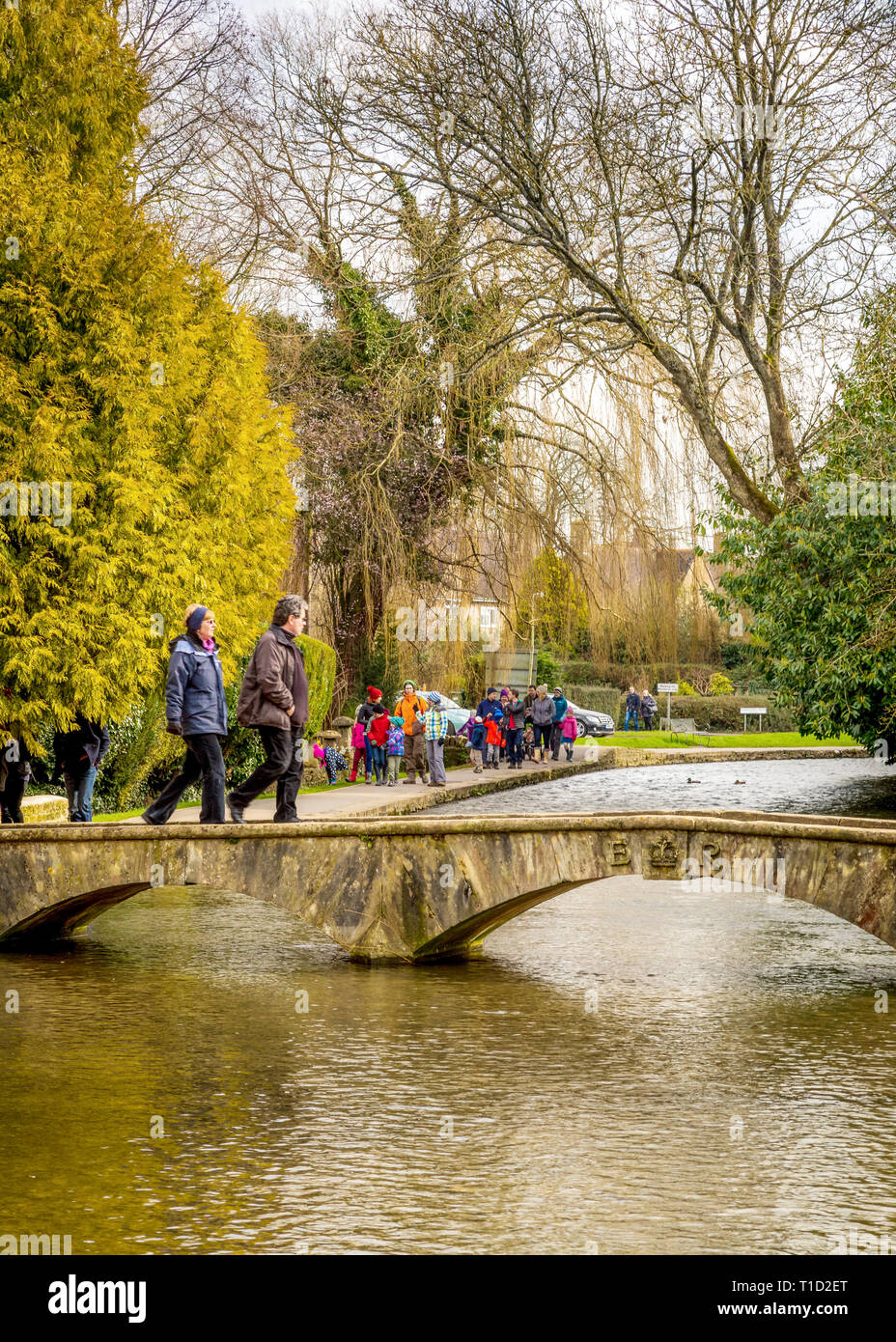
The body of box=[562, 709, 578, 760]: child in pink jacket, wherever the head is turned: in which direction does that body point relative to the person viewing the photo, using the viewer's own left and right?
facing the viewer

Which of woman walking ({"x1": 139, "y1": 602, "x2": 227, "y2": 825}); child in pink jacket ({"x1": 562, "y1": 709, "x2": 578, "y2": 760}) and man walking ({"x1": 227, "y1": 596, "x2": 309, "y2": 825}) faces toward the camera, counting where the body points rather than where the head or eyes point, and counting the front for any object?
the child in pink jacket

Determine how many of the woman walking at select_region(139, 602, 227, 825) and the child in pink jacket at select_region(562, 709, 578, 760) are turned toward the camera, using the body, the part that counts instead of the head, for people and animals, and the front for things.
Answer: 1

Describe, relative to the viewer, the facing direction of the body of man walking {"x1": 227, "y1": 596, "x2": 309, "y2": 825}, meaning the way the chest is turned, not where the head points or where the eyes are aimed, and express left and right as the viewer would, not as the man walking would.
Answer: facing to the right of the viewer

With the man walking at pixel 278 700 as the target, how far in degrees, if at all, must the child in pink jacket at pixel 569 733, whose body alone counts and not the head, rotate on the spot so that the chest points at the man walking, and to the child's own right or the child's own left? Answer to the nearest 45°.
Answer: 0° — they already face them

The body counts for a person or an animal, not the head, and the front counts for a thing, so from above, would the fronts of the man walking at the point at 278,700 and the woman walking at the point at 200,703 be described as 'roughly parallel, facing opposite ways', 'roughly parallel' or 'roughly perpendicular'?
roughly parallel
